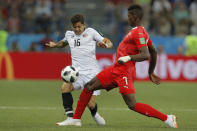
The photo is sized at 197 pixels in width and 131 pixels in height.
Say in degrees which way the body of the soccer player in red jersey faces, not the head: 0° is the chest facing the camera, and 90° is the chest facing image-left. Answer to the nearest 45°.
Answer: approximately 90°

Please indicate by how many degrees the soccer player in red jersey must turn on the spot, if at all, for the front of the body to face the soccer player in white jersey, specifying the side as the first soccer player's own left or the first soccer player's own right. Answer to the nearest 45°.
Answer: approximately 45° to the first soccer player's own right
